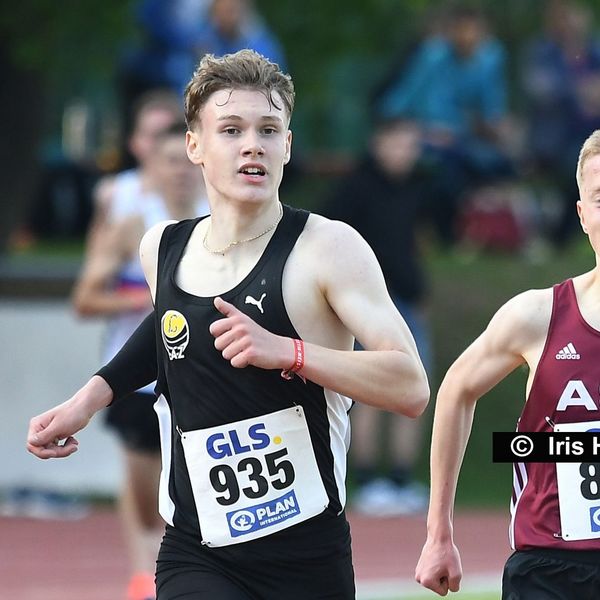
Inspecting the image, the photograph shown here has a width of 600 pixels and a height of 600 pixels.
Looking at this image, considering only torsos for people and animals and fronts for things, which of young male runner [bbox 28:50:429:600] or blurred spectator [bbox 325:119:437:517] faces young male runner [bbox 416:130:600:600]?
the blurred spectator

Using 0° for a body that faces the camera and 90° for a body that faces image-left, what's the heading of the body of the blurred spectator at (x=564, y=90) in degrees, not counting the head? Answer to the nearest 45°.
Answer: approximately 0°

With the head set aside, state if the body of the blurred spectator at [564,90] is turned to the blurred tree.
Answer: no

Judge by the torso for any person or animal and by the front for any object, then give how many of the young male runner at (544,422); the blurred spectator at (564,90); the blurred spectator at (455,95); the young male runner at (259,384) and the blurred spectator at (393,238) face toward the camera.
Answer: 5

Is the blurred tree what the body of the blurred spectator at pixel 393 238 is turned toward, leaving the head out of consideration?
no

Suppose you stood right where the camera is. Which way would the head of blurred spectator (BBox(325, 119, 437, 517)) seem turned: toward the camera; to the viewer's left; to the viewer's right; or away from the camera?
toward the camera

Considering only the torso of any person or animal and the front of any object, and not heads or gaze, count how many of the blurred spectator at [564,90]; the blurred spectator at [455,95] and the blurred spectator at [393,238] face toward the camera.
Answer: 3

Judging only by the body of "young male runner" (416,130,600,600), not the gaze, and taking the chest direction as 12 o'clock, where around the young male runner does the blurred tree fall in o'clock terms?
The blurred tree is roughly at 5 o'clock from the young male runner.

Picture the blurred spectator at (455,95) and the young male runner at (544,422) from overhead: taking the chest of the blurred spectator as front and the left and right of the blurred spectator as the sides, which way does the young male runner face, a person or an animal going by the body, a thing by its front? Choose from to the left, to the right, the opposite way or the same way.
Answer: the same way

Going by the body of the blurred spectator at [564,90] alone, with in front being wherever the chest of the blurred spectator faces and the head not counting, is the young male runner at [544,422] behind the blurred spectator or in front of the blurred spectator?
in front

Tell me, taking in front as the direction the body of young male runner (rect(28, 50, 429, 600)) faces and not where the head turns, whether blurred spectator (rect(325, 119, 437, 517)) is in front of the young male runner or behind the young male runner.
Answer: behind

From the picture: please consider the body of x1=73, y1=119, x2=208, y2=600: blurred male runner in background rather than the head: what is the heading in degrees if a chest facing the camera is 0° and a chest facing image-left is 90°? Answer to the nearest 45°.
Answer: approximately 315°

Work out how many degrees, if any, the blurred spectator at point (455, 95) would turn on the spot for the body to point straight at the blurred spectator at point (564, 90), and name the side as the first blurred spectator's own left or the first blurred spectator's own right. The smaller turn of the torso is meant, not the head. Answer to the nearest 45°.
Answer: approximately 135° to the first blurred spectator's own left

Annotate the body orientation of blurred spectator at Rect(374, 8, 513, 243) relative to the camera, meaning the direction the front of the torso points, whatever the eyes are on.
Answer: toward the camera

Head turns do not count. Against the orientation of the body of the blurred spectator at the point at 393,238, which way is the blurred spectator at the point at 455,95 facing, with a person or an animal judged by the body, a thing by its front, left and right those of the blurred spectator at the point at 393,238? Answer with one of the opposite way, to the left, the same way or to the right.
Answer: the same way

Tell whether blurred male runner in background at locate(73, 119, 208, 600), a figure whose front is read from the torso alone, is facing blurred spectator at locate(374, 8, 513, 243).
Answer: no

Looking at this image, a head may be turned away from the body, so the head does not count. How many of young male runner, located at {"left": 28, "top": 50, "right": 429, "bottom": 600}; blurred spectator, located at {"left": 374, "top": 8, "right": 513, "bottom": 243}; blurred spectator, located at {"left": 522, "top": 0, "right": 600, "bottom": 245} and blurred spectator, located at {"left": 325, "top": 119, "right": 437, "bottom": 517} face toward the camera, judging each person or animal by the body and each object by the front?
4

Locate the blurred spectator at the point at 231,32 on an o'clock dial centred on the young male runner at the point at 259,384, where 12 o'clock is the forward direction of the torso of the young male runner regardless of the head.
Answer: The blurred spectator is roughly at 6 o'clock from the young male runner.

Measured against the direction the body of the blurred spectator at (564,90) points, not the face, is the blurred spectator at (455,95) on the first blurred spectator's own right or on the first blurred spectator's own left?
on the first blurred spectator's own right
